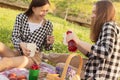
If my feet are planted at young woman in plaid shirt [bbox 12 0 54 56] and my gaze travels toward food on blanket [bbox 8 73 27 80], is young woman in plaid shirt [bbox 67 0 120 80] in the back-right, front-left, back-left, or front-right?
front-left

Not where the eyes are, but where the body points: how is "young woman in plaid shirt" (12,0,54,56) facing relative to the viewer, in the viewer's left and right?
facing the viewer and to the right of the viewer

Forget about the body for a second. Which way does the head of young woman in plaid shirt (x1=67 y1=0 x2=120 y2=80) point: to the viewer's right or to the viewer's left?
to the viewer's left

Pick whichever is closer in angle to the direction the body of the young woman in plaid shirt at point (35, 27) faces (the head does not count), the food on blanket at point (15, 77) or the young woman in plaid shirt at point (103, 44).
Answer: the young woman in plaid shirt

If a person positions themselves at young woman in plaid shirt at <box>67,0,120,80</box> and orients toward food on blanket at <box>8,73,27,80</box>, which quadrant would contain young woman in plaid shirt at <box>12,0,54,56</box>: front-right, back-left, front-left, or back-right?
front-right

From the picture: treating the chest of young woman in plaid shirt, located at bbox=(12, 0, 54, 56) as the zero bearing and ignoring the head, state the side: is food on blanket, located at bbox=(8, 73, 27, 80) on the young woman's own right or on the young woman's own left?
on the young woman's own right

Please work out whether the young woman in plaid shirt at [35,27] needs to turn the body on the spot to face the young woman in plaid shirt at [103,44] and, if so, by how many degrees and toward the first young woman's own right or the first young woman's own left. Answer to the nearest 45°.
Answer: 0° — they already face them

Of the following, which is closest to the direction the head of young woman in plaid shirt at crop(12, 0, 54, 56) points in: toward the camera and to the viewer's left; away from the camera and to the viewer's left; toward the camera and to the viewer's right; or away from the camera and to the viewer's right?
toward the camera and to the viewer's right

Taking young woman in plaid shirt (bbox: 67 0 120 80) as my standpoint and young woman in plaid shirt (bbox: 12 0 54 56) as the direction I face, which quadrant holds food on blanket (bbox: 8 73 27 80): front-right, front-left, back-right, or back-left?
front-left
